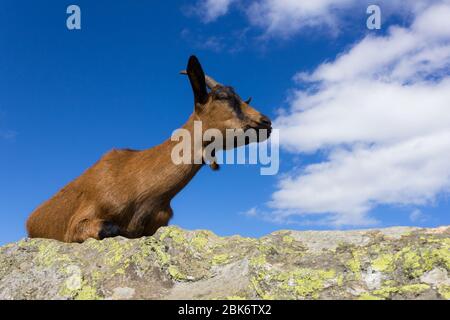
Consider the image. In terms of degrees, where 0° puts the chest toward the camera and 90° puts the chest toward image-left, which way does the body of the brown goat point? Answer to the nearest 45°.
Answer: approximately 270°
